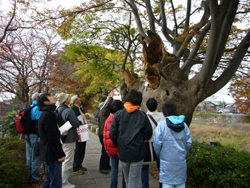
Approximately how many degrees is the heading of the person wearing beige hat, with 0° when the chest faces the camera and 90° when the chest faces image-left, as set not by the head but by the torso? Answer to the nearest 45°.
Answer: approximately 270°

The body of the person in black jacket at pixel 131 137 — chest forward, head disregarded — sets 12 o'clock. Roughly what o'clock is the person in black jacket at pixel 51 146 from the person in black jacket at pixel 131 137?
the person in black jacket at pixel 51 146 is roughly at 9 o'clock from the person in black jacket at pixel 131 137.

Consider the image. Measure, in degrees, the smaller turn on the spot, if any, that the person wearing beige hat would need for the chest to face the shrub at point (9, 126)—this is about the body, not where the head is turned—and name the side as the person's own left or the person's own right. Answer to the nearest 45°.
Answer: approximately 135° to the person's own left

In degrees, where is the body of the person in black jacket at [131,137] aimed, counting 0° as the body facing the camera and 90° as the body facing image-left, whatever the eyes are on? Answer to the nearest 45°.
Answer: approximately 180°

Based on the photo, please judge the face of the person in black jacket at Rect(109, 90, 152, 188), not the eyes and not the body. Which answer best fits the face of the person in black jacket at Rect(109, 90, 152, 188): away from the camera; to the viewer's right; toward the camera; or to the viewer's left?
away from the camera

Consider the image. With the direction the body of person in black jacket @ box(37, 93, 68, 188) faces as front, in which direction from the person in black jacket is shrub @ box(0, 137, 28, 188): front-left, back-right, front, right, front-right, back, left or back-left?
back-left

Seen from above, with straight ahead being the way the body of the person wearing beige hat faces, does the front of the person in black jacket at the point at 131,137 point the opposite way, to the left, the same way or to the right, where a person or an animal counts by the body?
to the left

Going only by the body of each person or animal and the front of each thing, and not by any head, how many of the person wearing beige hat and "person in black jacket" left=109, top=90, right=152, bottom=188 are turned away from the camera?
1

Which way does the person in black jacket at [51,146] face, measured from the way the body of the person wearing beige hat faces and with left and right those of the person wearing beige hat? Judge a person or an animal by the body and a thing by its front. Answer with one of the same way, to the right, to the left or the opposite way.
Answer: the same way
